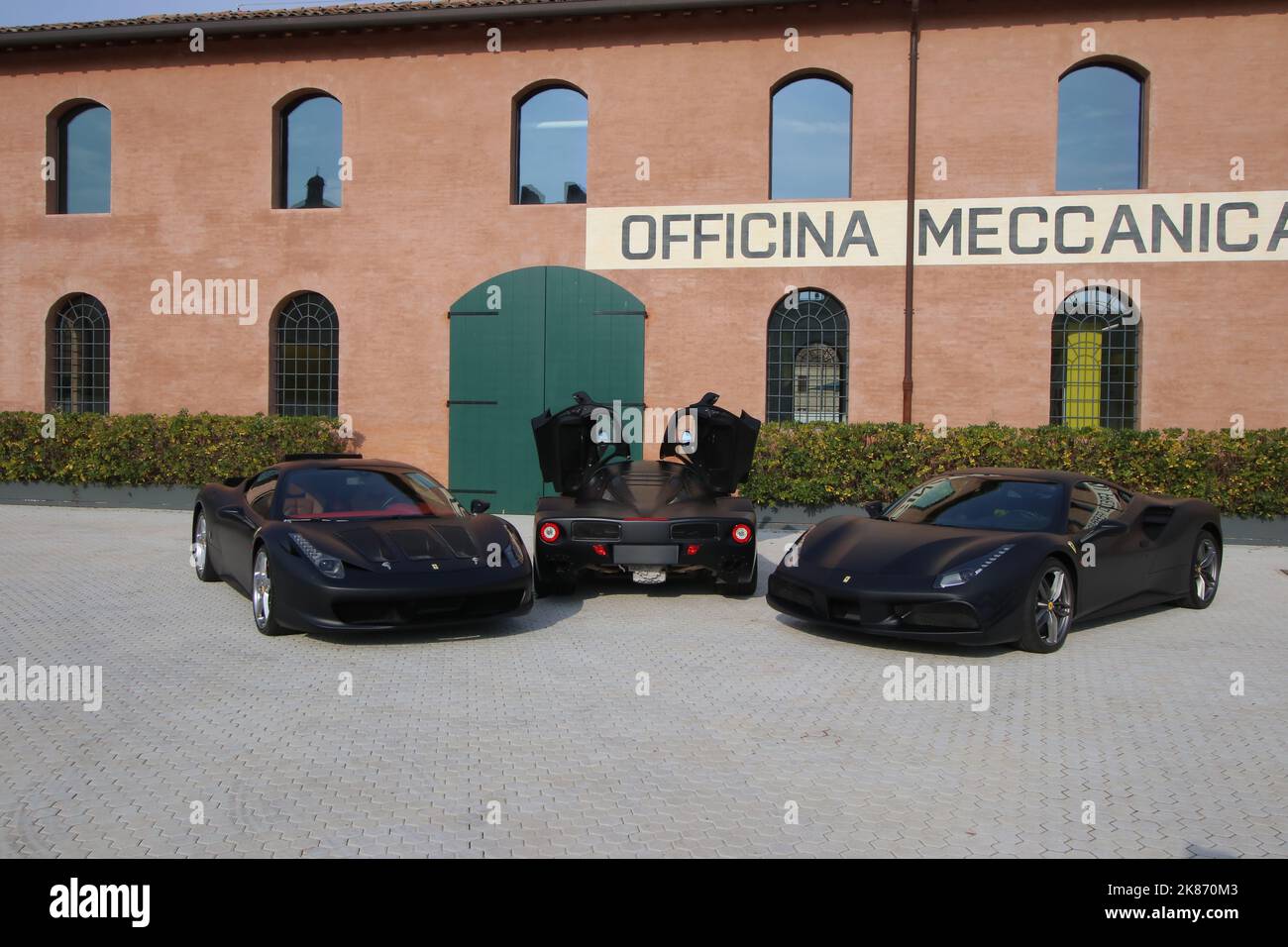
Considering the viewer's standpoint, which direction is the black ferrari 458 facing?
facing the viewer and to the right of the viewer

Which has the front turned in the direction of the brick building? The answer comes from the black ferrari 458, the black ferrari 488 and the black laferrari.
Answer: the black laferrari

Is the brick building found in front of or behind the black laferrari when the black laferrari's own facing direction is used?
in front

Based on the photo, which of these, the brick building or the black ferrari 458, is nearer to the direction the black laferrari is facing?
the brick building

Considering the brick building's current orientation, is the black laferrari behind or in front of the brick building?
in front

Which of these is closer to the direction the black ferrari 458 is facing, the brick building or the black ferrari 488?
the black ferrari 488

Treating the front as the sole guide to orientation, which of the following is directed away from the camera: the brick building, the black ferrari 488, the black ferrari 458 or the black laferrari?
the black laferrari

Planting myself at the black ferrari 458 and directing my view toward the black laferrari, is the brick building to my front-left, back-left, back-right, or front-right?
front-left

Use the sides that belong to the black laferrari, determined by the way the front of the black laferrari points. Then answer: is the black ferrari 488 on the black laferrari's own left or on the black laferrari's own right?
on the black laferrari's own right

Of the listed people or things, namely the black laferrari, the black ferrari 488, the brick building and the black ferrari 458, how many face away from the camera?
1

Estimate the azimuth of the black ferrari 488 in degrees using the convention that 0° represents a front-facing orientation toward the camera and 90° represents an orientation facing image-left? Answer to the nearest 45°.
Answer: approximately 45°

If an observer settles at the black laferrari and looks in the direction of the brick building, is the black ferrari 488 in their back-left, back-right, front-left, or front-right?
back-right

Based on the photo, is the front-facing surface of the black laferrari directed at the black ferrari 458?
no

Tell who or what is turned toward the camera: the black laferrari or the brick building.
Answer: the brick building

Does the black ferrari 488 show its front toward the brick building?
no

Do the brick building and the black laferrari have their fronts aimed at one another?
yes

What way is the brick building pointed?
toward the camera

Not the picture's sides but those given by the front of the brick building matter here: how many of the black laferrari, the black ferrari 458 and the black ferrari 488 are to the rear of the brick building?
0

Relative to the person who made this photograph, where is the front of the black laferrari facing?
facing away from the viewer
